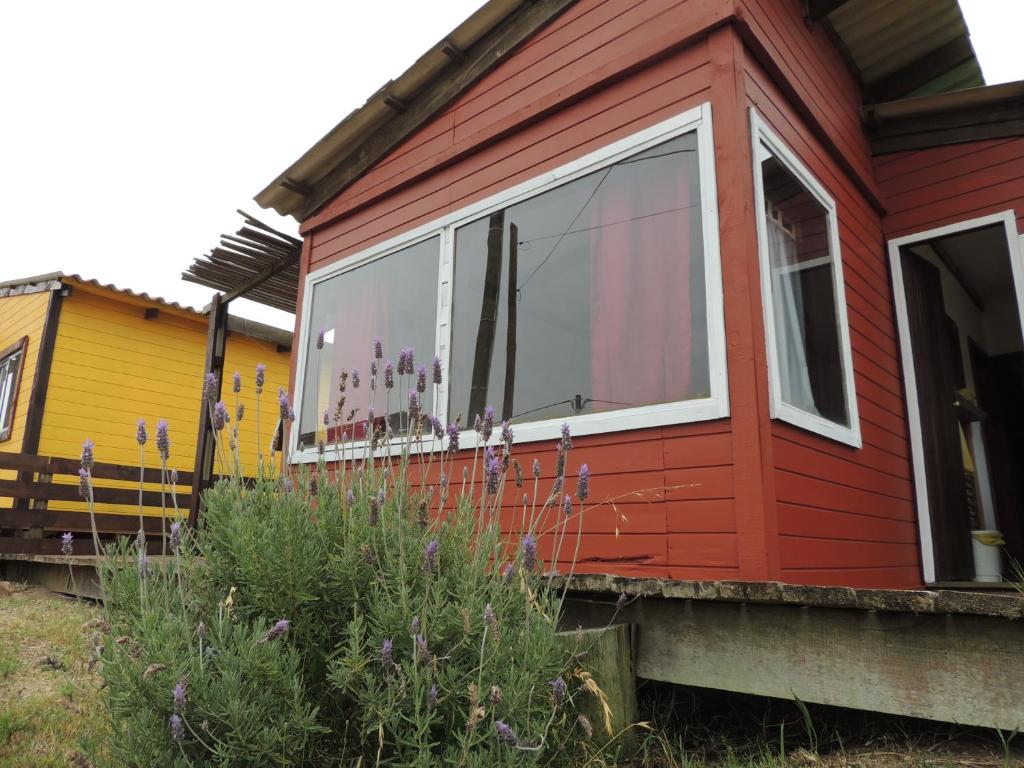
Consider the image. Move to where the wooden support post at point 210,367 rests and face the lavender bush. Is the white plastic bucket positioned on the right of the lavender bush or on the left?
left

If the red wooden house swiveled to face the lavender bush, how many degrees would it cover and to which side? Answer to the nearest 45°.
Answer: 0° — it already faces it

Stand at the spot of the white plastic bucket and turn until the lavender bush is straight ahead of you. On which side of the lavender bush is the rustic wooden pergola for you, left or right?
right

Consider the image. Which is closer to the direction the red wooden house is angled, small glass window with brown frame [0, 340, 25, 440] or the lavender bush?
the lavender bush

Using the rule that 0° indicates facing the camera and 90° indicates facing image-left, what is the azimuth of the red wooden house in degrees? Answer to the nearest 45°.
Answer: approximately 45°

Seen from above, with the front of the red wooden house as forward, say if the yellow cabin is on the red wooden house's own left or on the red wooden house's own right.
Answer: on the red wooden house's own right

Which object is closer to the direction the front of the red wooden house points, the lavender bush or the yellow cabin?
the lavender bush

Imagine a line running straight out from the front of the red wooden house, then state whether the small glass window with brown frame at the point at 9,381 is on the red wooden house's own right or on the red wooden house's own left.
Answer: on the red wooden house's own right

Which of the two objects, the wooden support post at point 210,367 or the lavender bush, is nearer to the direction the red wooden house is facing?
the lavender bush

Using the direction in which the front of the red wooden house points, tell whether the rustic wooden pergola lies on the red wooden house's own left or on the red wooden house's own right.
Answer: on the red wooden house's own right
